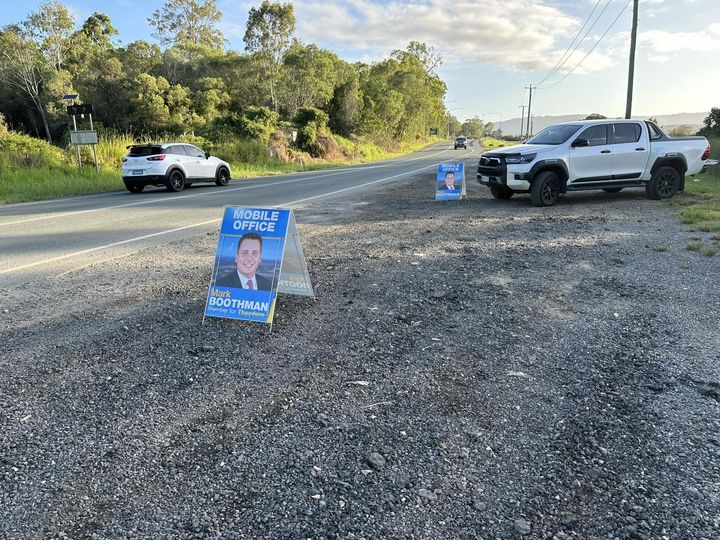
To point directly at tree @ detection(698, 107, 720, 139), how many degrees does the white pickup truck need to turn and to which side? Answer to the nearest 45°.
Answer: approximately 135° to its right

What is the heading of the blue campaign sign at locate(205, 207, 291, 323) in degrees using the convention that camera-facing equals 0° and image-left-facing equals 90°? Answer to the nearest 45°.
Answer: approximately 0°

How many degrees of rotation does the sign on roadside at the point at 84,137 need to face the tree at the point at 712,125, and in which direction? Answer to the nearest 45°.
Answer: approximately 90° to its left

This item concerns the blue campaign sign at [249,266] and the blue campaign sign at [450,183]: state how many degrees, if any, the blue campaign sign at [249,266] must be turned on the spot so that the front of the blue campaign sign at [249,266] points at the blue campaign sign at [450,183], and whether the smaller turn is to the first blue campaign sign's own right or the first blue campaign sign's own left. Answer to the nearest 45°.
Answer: approximately 135° to the first blue campaign sign's own left

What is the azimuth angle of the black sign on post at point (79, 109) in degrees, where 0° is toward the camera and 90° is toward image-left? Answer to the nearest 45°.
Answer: approximately 0°

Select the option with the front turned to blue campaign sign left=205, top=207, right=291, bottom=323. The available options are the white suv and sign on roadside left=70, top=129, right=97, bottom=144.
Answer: the sign on roadside

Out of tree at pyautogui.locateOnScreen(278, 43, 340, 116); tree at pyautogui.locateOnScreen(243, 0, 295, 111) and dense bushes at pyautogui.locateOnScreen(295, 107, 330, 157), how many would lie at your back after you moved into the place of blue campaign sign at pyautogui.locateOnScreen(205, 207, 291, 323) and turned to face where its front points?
3

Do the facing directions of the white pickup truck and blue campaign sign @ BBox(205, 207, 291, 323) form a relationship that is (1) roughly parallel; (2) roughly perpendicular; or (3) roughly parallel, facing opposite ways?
roughly perpendicular

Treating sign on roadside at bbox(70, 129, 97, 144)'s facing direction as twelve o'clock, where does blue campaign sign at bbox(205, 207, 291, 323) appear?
The blue campaign sign is roughly at 12 o'clock from the sign on roadside.

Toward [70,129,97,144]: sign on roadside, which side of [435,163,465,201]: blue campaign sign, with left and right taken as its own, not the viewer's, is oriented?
right

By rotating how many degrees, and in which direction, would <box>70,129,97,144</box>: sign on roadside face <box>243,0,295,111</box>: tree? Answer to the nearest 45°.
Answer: approximately 135° to its left

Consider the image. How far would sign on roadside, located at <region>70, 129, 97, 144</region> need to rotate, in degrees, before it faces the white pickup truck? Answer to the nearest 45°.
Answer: approximately 45° to its left

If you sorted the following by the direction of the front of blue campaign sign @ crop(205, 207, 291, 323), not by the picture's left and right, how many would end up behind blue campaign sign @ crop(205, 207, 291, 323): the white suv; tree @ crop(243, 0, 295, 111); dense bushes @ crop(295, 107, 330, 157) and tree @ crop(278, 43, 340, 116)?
4

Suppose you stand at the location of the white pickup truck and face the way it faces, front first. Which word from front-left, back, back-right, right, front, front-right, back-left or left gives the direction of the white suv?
front-right
